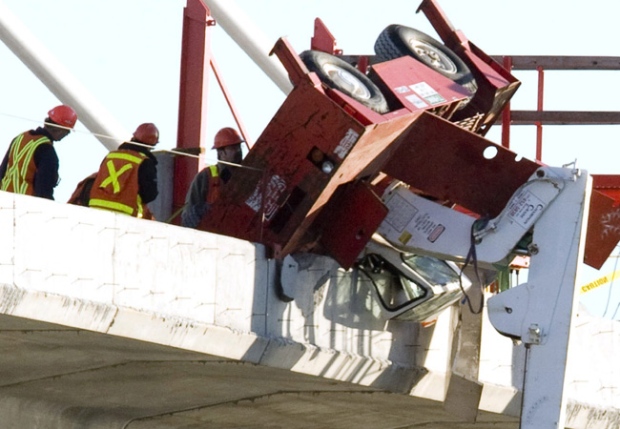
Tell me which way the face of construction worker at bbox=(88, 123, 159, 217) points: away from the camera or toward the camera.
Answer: away from the camera

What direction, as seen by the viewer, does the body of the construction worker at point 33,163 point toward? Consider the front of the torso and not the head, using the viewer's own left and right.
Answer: facing away from the viewer and to the right of the viewer

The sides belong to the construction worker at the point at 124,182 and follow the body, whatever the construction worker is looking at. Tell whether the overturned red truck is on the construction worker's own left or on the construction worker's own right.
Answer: on the construction worker's own right

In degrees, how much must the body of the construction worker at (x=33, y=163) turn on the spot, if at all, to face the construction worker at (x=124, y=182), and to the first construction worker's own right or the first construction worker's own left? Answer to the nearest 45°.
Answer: approximately 45° to the first construction worker's own right

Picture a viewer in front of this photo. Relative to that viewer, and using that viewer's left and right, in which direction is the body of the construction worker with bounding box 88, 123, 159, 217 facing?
facing away from the viewer and to the right of the viewer

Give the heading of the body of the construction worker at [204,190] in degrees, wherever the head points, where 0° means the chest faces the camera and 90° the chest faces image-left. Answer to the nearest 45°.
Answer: approximately 270°

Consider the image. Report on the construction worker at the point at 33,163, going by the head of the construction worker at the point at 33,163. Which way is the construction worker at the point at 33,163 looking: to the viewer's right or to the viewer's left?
to the viewer's right

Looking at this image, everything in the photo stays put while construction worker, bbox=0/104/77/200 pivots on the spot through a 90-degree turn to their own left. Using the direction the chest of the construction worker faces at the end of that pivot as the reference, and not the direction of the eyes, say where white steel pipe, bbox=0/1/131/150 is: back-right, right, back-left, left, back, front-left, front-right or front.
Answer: front-right
